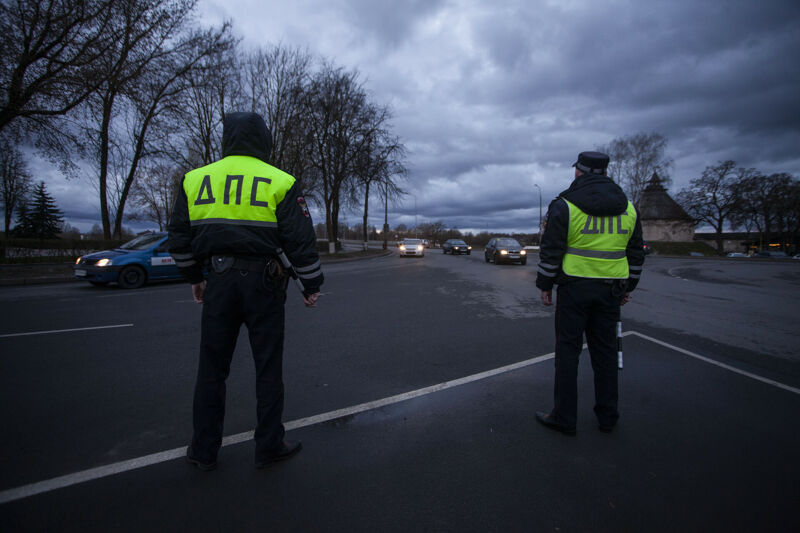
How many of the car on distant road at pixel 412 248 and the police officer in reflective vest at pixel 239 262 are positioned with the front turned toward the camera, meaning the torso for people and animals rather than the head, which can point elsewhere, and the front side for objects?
1

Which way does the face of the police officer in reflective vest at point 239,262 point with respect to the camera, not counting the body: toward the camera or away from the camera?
away from the camera

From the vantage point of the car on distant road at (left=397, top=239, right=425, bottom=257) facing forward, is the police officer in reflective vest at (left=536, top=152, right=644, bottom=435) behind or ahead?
ahead

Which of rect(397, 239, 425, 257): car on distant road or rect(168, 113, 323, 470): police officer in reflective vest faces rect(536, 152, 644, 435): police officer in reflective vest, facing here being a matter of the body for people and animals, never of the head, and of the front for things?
the car on distant road

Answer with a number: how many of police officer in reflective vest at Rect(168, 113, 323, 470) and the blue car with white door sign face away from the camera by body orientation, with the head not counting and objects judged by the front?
1

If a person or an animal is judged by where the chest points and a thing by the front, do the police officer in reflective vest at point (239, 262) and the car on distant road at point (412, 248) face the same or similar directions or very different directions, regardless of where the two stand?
very different directions

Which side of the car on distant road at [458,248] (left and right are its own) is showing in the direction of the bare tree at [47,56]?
right

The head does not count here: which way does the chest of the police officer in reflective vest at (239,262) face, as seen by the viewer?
away from the camera

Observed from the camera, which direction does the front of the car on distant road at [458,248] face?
facing the viewer and to the right of the viewer
